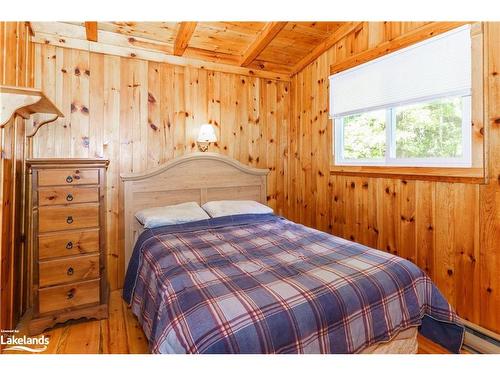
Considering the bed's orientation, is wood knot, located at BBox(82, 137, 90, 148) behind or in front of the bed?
behind

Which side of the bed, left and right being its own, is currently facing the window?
left

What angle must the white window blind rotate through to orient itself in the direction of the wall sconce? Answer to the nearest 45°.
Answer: approximately 45° to its right

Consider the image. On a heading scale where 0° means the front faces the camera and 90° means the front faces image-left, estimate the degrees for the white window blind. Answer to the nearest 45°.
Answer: approximately 45°

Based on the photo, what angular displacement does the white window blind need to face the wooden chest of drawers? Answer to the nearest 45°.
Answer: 0° — it already faces it

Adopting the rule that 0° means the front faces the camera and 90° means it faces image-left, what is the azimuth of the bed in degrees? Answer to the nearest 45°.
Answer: approximately 315°

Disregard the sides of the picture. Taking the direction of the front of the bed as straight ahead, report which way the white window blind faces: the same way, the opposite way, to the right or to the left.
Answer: to the right
